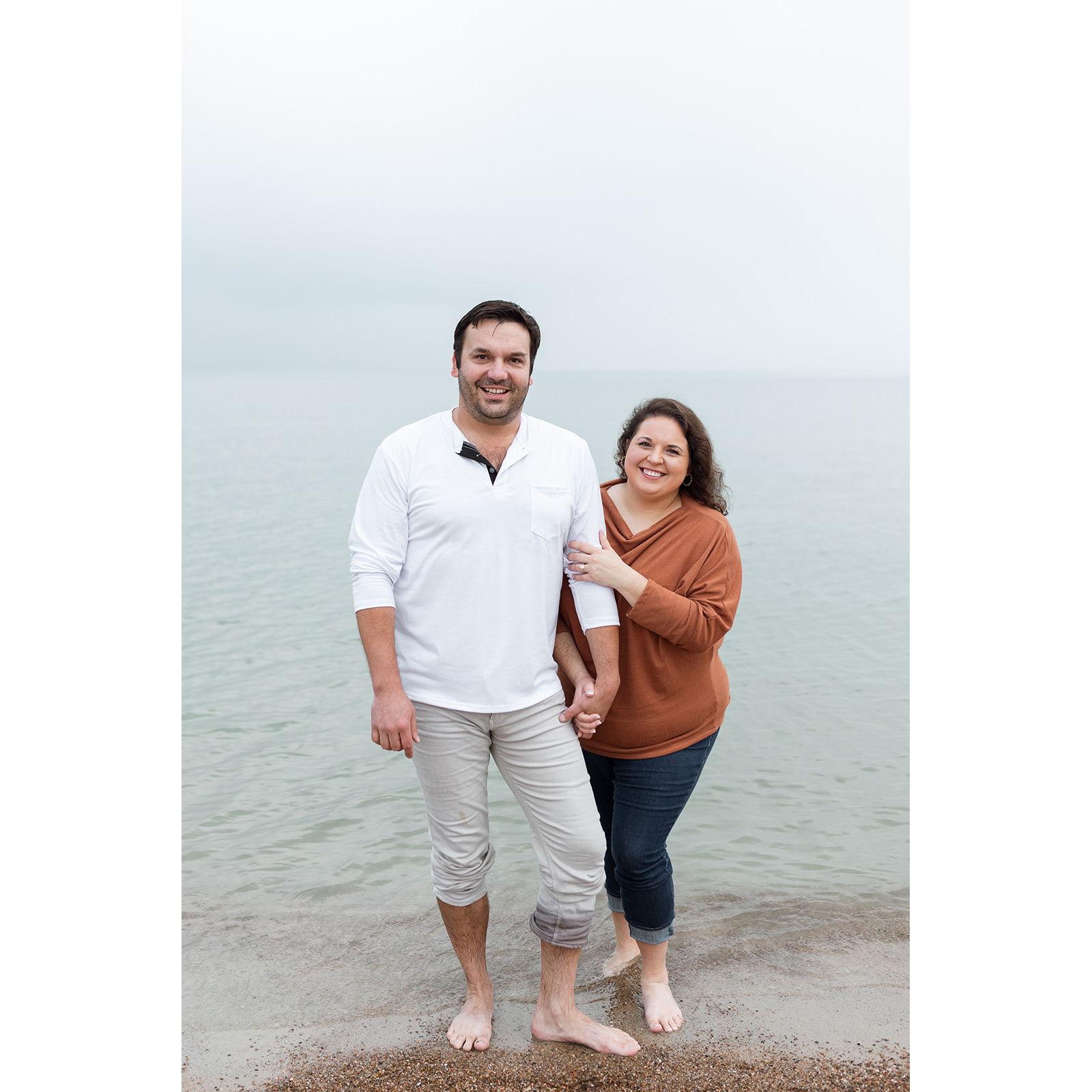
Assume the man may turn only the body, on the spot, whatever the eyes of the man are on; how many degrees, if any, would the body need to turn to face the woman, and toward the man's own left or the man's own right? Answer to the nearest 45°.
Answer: approximately 90° to the man's own left

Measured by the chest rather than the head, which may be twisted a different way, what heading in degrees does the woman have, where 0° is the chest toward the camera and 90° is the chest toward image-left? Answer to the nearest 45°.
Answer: approximately 45°

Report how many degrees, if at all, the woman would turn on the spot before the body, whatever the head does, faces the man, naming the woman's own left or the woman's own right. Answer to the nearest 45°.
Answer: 0° — they already face them

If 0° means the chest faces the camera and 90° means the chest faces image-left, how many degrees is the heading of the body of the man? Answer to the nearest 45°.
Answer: approximately 0°
